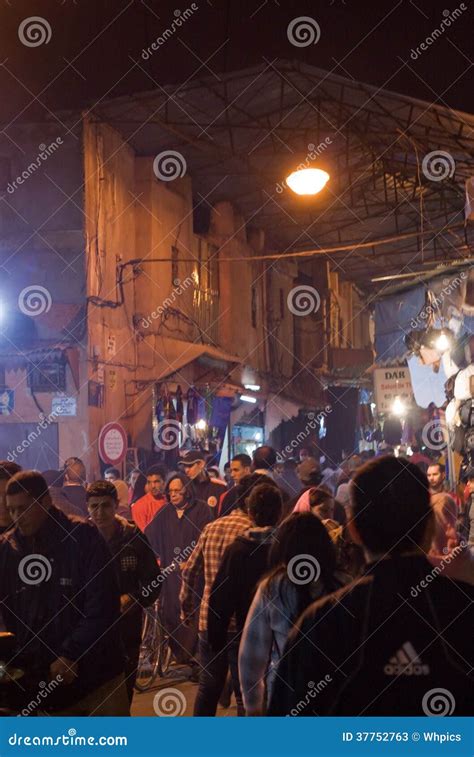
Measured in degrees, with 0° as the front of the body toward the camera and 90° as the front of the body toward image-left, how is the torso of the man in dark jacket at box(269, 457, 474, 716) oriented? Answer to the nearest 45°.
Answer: approximately 180°

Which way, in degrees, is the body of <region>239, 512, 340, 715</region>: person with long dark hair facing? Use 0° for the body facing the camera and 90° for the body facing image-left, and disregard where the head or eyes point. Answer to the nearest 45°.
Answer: approximately 180°

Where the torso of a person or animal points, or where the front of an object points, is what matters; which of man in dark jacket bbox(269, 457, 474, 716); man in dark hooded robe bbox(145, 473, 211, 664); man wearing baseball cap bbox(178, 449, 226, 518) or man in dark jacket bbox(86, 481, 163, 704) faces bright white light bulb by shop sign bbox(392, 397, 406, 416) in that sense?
man in dark jacket bbox(269, 457, 474, 716)

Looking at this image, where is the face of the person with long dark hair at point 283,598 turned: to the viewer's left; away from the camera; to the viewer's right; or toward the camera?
away from the camera

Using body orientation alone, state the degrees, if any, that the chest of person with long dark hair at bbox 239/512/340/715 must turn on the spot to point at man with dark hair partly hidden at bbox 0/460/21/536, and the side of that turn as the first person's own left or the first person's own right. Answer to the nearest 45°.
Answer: approximately 45° to the first person's own left

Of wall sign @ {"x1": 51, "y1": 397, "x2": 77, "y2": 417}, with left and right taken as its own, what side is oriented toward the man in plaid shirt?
front

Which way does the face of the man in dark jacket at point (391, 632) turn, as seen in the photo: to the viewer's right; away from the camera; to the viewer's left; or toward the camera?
away from the camera

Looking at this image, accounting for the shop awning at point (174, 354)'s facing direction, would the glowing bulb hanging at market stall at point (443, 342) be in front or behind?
in front

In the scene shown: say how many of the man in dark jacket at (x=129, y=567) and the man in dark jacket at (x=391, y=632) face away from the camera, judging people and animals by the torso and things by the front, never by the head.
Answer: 1

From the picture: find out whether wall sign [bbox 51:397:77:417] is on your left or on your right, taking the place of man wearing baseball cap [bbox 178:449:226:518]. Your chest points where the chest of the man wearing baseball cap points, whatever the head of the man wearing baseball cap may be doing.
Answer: on your right

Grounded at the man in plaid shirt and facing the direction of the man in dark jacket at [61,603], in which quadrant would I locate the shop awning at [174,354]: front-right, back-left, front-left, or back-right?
back-right
